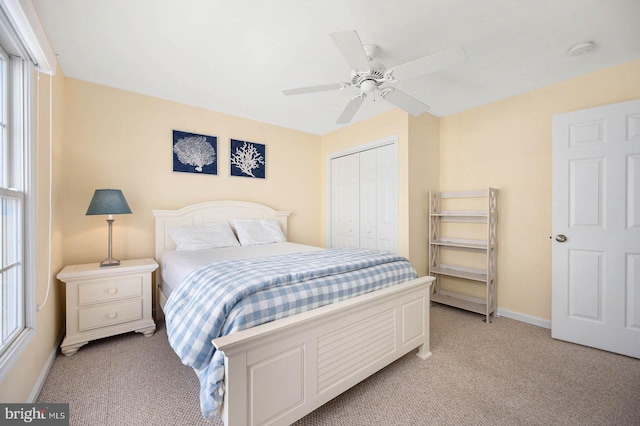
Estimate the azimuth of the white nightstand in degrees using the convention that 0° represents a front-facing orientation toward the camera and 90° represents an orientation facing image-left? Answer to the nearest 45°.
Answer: approximately 0°

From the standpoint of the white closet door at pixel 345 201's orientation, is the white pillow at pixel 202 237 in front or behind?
in front

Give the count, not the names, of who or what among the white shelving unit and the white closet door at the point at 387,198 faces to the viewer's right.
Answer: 0

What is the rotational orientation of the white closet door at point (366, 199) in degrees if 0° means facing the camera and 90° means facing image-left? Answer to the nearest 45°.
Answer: approximately 45°

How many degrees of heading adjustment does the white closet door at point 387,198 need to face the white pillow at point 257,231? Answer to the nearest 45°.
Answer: approximately 45° to its right
